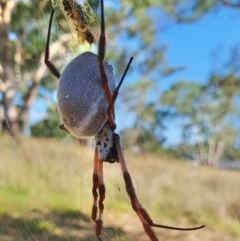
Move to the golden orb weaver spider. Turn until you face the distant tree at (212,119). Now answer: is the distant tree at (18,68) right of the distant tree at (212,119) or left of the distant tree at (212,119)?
left

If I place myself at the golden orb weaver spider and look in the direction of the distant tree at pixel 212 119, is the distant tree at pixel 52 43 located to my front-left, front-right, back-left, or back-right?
front-left

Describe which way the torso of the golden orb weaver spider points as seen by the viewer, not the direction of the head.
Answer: to the viewer's right
